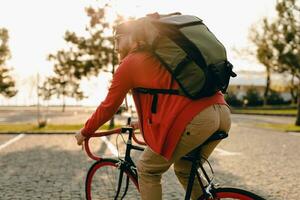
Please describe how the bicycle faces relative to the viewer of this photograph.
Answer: facing away from the viewer and to the left of the viewer

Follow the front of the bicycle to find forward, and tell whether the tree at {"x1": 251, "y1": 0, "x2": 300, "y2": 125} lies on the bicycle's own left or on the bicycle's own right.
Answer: on the bicycle's own right
